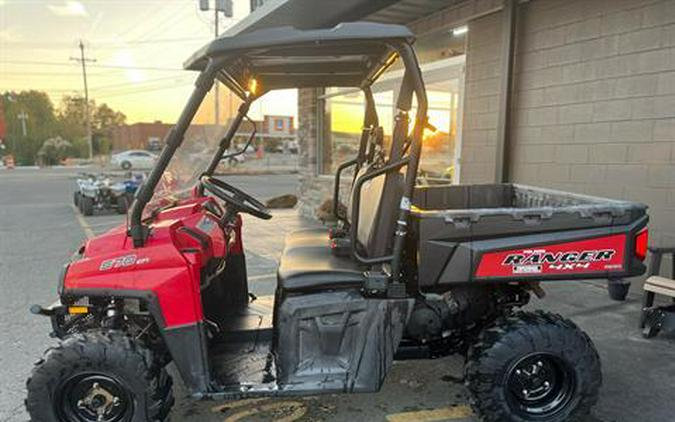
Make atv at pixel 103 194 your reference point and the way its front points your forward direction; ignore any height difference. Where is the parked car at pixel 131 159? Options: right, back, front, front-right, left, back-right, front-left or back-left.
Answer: back-right

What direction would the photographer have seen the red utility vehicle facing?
facing to the left of the viewer

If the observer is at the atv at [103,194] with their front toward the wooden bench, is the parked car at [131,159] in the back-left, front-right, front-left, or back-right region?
back-left

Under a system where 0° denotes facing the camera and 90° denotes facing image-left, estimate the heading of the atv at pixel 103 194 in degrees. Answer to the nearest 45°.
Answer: approximately 45°

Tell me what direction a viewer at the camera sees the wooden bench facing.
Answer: facing the viewer and to the left of the viewer

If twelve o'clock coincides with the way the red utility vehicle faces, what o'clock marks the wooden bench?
The wooden bench is roughly at 5 o'clock from the red utility vehicle.

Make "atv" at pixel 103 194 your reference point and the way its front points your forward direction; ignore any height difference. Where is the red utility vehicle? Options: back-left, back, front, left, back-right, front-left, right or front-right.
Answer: front-left

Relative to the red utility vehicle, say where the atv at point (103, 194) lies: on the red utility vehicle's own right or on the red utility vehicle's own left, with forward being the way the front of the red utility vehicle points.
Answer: on the red utility vehicle's own right

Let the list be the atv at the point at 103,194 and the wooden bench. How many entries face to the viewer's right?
0

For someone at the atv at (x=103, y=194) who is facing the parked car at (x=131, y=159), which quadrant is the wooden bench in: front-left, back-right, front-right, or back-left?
back-right

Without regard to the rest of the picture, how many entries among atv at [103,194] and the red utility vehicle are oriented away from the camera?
0

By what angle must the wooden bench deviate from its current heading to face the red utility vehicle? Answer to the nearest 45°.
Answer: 0° — it already faces it

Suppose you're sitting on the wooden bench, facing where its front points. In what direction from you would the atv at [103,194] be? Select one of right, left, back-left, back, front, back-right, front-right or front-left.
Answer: front-right

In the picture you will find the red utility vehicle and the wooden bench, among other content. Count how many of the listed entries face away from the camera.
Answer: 0
